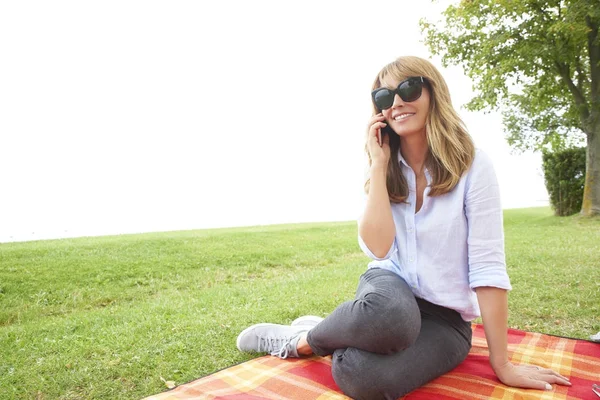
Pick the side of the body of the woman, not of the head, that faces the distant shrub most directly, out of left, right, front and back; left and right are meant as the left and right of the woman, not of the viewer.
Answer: back

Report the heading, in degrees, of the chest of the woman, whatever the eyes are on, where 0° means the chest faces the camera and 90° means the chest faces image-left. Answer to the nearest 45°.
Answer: approximately 45°

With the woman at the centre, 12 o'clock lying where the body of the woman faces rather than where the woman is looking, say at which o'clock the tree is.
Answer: The tree is roughly at 5 o'clock from the woman.
